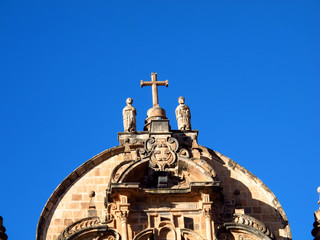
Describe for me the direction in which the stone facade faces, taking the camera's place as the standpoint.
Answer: facing the viewer
